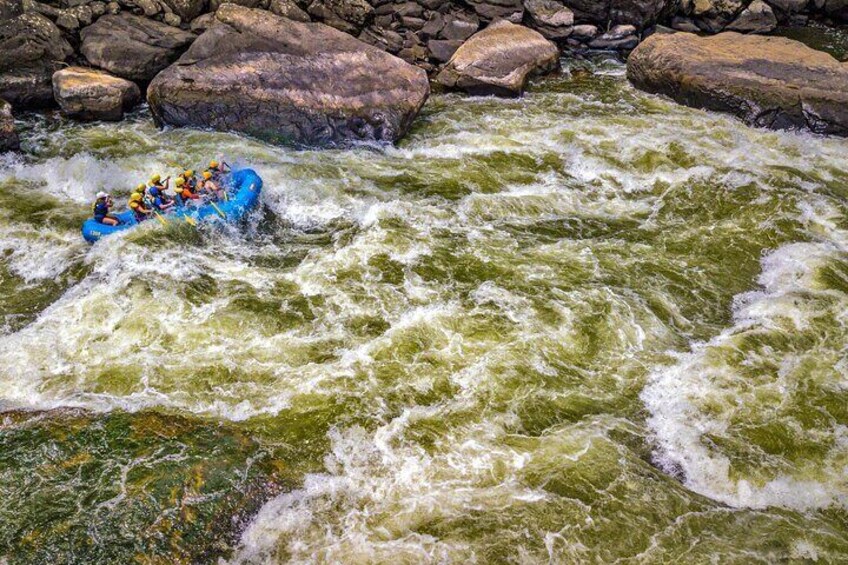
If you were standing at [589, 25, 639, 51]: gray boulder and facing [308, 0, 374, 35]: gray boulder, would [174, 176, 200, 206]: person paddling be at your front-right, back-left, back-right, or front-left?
front-left

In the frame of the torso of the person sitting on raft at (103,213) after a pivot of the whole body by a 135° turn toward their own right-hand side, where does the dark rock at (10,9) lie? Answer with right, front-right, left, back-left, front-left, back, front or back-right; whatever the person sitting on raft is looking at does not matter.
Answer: back-right

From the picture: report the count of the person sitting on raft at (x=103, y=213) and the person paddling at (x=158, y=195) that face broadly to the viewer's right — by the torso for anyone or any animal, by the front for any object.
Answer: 2

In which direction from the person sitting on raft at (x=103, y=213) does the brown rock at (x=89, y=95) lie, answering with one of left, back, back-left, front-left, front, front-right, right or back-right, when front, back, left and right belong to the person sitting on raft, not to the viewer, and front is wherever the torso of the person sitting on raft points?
left

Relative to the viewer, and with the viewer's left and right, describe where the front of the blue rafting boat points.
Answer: facing to the right of the viewer

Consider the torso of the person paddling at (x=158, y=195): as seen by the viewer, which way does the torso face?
to the viewer's right

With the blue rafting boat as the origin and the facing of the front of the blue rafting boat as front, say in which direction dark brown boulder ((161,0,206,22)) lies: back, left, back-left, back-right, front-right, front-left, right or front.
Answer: left

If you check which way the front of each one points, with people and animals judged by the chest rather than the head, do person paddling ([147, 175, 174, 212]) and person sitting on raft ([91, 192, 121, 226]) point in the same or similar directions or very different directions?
same or similar directions

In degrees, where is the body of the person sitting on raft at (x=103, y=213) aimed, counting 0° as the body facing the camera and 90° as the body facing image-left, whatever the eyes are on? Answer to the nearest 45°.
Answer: approximately 270°

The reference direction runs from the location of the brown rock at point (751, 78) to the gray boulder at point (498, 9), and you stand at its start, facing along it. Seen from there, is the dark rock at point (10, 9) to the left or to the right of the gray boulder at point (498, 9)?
left

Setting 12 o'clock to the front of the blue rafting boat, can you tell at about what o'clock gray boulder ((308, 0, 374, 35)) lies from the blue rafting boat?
The gray boulder is roughly at 10 o'clock from the blue rafting boat.
